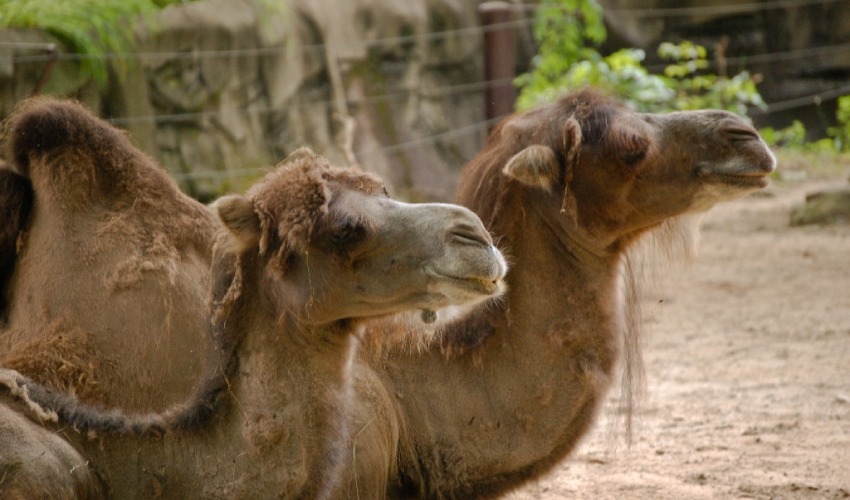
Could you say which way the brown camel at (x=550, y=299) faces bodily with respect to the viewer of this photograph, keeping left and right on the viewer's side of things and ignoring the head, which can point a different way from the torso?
facing to the right of the viewer

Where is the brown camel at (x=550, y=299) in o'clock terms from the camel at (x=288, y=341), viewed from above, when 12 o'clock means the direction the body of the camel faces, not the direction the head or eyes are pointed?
The brown camel is roughly at 11 o'clock from the camel.

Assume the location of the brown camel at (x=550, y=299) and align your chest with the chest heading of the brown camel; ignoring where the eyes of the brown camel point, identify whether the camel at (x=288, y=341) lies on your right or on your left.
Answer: on your right

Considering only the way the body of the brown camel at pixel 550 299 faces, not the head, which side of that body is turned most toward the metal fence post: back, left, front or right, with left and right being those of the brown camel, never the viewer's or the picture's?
left

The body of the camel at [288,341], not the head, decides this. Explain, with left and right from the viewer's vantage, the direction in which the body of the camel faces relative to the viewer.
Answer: facing to the right of the viewer

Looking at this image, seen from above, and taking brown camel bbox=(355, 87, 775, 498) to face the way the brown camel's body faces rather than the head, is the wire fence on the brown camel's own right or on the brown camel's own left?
on the brown camel's own left

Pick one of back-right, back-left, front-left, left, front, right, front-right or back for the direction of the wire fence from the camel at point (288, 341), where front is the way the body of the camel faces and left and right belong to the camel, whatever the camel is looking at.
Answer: left

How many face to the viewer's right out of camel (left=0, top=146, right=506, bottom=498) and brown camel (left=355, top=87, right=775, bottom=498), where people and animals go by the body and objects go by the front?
2
